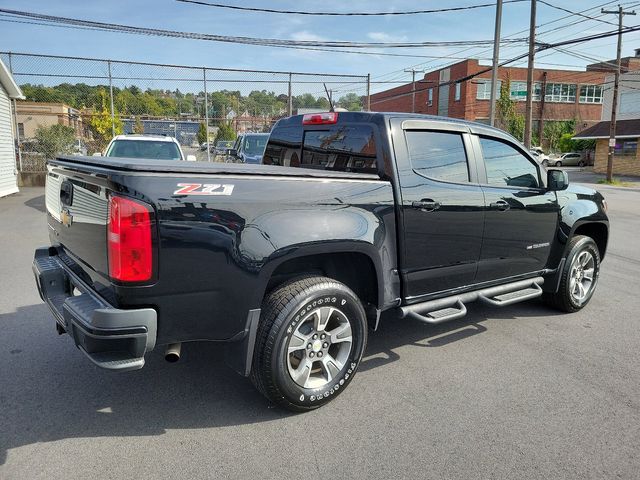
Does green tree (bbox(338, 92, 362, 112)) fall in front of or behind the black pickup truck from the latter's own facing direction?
in front

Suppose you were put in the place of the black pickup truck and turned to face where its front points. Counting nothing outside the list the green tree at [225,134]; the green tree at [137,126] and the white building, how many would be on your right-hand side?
0

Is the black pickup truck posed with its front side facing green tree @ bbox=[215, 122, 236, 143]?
no

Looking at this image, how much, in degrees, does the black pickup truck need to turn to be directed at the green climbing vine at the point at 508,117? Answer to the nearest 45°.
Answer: approximately 45° to its left

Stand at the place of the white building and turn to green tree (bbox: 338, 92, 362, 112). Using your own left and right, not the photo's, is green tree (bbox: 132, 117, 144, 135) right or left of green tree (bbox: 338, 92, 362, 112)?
left

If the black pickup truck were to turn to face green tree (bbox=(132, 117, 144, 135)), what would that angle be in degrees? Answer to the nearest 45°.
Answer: approximately 45° to its left

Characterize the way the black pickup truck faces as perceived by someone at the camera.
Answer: facing away from the viewer and to the right of the viewer

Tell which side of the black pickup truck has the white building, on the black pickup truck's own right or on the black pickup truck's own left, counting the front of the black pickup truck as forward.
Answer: on the black pickup truck's own left
